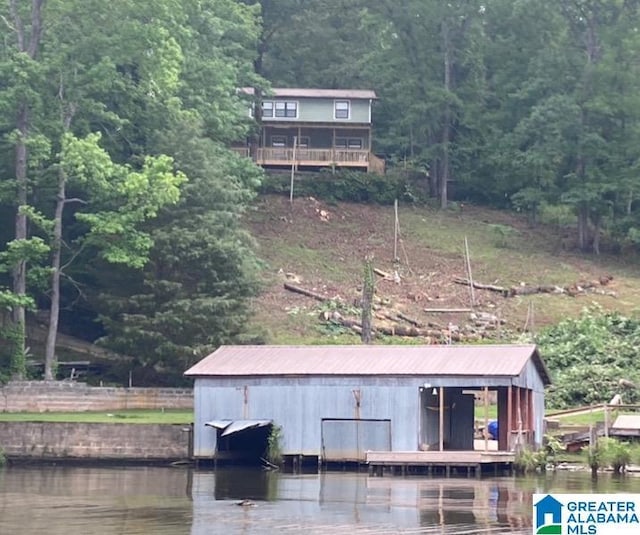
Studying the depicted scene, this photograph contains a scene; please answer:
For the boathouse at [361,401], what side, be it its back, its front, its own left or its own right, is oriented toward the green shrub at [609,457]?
left

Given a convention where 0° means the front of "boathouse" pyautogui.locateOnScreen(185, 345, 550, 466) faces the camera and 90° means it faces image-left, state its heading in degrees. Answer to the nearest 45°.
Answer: approximately 0°

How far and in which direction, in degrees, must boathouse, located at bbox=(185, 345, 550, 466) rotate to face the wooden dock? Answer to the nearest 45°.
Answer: approximately 45° to its left

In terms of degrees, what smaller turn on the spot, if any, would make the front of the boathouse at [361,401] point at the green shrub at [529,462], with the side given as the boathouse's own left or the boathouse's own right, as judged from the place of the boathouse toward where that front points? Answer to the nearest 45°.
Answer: approximately 90° to the boathouse's own left

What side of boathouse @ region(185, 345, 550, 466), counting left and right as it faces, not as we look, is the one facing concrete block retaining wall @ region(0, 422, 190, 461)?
right
